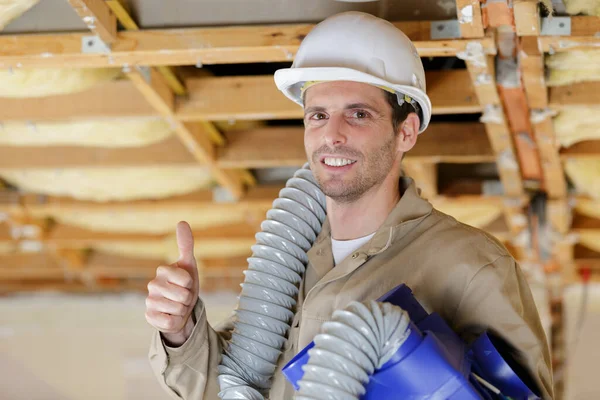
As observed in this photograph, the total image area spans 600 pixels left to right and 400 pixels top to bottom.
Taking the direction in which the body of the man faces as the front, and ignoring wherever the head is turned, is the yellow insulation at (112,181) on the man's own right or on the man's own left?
on the man's own right

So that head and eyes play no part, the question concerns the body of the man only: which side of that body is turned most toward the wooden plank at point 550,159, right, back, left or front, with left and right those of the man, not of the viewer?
back

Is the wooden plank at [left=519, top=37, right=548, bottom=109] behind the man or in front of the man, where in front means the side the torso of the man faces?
behind

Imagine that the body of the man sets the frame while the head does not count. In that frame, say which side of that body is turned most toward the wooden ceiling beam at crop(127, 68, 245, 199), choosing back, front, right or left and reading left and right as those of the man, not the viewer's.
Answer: right

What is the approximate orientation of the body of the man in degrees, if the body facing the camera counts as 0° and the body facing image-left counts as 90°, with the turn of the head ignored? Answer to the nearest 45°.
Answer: approximately 45°

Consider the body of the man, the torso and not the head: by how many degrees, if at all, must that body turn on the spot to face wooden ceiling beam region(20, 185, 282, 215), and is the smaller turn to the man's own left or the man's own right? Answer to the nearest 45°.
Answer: approximately 90° to the man's own right

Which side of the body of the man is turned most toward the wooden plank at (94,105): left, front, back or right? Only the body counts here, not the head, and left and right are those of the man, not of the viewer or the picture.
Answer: right

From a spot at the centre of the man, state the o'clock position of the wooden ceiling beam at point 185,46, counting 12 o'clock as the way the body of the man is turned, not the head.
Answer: The wooden ceiling beam is roughly at 3 o'clock from the man.
